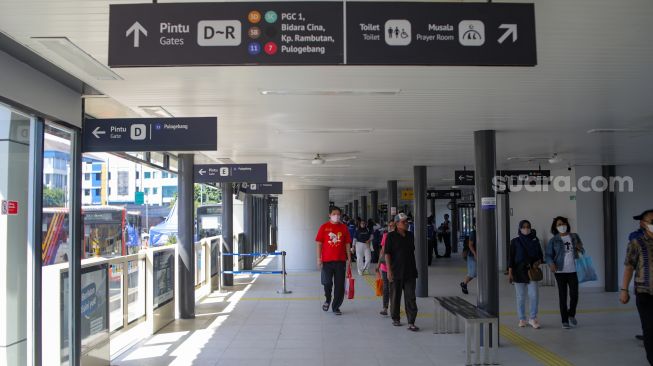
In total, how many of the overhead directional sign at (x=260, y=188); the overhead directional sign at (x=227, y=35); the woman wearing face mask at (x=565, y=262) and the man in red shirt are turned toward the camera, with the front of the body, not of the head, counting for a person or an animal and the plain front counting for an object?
4

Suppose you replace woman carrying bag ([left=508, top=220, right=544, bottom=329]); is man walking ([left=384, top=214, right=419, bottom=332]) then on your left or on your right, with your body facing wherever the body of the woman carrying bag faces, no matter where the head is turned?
on your right

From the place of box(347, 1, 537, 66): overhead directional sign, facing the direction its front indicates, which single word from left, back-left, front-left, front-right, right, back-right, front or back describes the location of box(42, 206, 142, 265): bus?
back-right

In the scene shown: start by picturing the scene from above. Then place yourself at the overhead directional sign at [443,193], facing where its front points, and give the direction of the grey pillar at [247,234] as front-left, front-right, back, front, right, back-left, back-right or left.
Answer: front-right

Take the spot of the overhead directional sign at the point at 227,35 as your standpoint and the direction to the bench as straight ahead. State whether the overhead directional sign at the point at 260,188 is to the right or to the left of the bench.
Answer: left

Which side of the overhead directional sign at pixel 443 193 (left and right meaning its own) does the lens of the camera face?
front

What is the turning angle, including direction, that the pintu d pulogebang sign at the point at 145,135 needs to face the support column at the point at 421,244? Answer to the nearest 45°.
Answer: approximately 135° to its left

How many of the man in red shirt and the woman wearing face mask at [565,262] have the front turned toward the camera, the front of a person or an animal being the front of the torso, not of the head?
2

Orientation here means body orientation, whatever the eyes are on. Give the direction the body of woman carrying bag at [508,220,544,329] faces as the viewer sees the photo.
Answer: toward the camera

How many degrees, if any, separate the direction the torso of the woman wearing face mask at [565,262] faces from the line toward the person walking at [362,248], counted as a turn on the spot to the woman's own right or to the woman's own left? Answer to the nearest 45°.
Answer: approximately 135° to the woman's own right

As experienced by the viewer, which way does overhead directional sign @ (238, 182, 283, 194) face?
facing the viewer

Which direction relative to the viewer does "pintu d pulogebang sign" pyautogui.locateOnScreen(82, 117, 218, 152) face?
toward the camera
